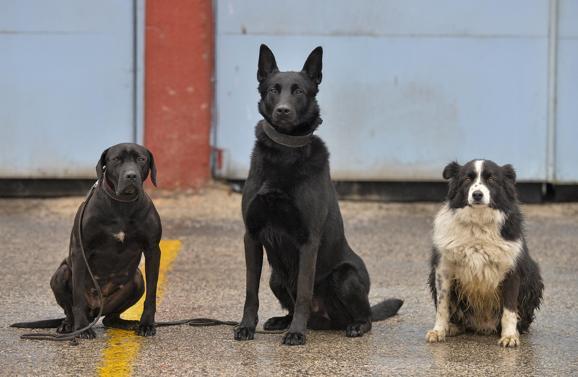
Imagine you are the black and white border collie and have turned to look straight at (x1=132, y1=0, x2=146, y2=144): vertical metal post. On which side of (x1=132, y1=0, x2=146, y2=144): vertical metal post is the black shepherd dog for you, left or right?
left

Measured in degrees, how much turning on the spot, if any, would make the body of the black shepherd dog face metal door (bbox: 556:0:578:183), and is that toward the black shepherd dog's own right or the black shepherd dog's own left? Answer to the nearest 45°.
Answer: approximately 180°

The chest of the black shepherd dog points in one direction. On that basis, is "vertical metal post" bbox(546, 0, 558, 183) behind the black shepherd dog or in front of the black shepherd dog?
behind

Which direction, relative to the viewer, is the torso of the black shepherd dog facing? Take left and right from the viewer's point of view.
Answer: facing the viewer and to the left of the viewer

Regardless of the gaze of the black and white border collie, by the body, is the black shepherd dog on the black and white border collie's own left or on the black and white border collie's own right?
on the black and white border collie's own right

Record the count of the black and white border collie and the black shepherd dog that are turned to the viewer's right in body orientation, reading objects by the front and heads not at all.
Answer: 0

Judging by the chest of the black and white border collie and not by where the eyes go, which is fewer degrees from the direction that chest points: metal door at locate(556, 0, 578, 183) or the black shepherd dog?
the black shepherd dog

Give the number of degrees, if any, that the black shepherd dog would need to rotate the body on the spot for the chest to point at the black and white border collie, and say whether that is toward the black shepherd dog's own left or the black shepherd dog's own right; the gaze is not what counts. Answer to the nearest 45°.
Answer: approximately 135° to the black shepherd dog's own left

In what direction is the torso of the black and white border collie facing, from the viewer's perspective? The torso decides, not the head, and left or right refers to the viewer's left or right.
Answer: facing the viewer
